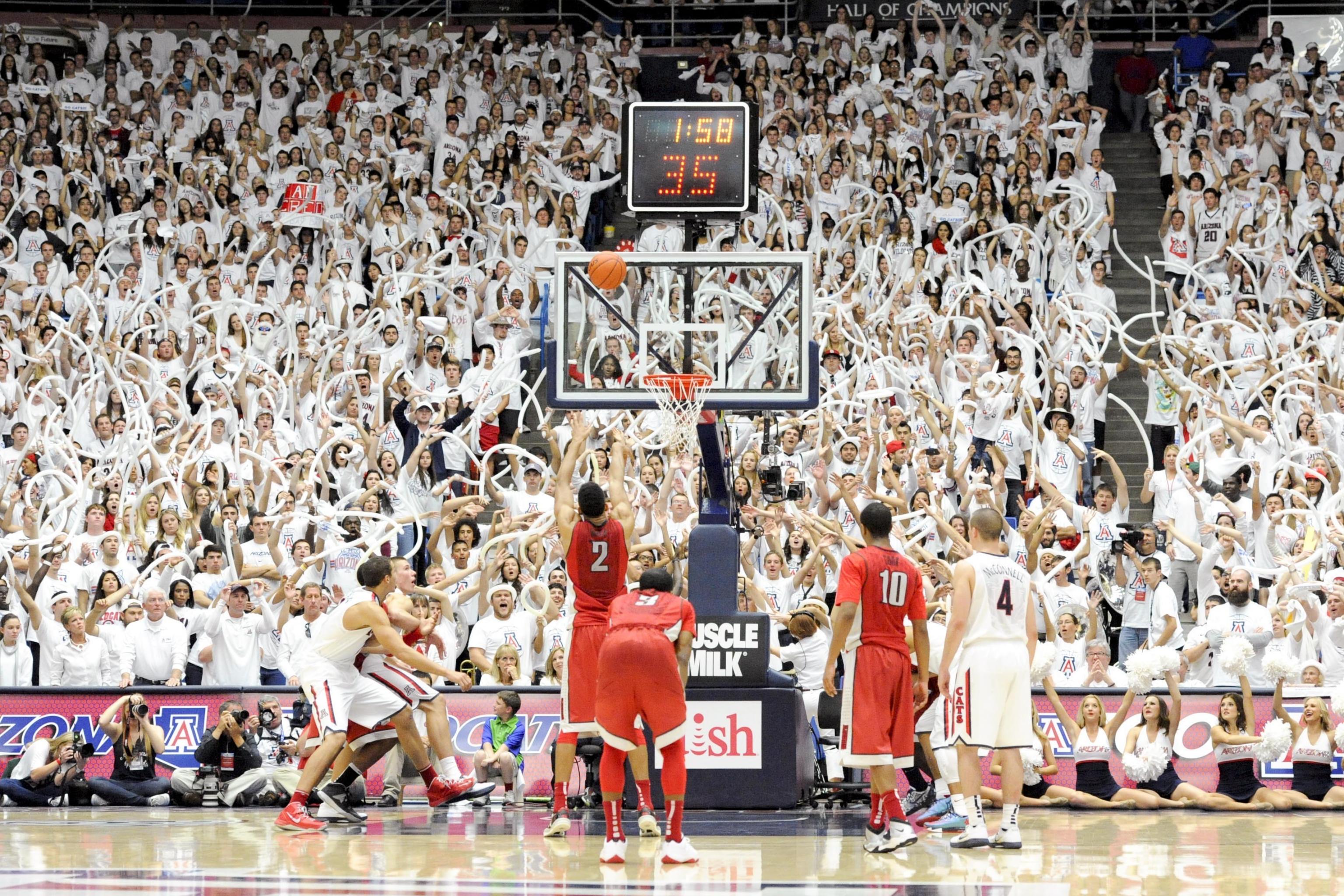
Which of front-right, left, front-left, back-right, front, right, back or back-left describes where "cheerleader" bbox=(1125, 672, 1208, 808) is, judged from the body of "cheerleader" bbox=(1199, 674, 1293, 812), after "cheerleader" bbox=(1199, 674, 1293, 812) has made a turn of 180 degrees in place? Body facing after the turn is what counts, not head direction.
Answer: left

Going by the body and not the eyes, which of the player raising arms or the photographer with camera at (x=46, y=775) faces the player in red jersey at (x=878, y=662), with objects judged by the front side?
the photographer with camera

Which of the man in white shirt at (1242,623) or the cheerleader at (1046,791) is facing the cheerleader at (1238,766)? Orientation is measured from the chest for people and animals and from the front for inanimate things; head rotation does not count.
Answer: the man in white shirt

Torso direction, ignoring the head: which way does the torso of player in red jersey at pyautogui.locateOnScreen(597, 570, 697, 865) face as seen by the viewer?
away from the camera

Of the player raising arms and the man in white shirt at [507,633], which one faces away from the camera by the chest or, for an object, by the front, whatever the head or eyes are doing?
the player raising arms

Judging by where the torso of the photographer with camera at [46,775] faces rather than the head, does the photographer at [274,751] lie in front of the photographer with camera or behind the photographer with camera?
in front

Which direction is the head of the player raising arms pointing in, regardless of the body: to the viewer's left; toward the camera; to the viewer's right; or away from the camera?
away from the camera

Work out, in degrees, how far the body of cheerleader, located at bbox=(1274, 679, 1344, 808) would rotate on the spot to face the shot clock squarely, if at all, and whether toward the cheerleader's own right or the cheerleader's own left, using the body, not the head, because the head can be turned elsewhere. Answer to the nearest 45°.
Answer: approximately 45° to the cheerleader's own right

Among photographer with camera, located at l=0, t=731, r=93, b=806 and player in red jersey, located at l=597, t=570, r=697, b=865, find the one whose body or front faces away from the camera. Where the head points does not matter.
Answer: the player in red jersey

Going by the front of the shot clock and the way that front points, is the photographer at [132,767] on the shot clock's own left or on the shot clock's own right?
on the shot clock's own right
